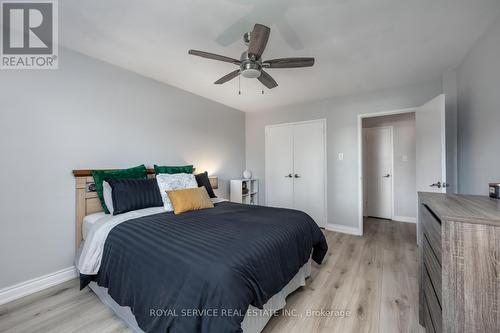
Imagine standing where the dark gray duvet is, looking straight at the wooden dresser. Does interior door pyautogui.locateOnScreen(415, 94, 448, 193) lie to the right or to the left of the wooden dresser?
left

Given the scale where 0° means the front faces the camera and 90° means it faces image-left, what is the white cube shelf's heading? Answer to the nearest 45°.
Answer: approximately 315°

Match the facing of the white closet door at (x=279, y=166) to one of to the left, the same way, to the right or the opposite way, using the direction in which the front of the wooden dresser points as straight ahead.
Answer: to the left

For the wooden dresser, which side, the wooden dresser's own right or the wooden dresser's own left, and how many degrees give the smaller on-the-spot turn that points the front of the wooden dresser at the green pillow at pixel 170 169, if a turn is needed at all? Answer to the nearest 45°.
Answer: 0° — it already faces it

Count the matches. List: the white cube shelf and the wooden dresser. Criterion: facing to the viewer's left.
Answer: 1

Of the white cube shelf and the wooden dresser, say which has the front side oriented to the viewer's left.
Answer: the wooden dresser

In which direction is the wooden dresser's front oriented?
to the viewer's left

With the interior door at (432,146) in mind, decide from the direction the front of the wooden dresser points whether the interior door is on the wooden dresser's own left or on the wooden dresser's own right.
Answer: on the wooden dresser's own right
